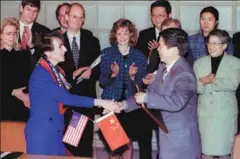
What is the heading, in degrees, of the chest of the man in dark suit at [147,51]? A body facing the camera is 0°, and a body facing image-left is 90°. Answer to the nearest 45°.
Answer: approximately 0°

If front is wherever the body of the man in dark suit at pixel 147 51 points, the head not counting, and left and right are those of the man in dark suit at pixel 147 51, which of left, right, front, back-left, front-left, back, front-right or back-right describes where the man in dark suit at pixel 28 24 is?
right

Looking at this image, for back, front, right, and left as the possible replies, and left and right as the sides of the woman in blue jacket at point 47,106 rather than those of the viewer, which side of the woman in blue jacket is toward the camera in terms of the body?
right

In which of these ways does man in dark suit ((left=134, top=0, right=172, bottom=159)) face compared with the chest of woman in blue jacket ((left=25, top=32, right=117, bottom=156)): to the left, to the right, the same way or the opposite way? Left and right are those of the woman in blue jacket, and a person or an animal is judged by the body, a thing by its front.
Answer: to the right

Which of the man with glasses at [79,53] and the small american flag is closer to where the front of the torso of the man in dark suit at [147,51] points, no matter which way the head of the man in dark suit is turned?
the small american flag

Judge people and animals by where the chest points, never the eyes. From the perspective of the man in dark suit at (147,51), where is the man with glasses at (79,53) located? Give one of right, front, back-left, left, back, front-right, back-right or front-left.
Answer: right

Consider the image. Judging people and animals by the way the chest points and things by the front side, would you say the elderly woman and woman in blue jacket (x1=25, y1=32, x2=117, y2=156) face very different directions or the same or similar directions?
very different directions

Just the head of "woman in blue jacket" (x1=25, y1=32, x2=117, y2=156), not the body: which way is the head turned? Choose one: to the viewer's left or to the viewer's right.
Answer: to the viewer's right
